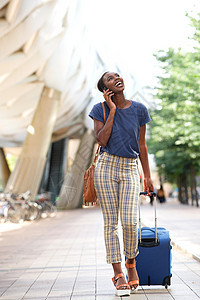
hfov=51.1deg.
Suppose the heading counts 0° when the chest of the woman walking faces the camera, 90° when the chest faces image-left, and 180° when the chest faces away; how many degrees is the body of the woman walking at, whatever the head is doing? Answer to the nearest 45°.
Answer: approximately 0°

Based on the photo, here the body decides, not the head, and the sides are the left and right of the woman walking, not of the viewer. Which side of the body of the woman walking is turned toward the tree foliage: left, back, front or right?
back

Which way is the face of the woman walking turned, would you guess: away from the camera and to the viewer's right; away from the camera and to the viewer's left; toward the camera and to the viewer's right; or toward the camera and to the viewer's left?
toward the camera and to the viewer's right
